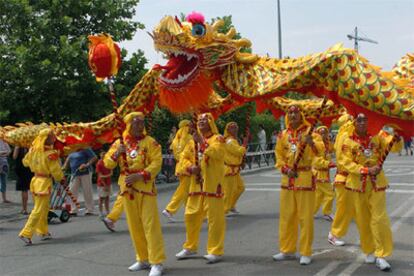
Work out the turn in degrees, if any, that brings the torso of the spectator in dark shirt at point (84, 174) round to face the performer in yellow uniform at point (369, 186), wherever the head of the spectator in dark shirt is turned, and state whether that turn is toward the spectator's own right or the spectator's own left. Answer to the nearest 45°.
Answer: approximately 90° to the spectator's own left

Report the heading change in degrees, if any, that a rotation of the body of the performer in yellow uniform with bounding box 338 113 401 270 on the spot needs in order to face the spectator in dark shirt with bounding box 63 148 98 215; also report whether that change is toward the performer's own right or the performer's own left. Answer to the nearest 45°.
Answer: approximately 135° to the performer's own right

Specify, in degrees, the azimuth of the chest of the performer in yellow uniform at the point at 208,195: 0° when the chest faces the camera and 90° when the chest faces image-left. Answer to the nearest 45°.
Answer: approximately 45°

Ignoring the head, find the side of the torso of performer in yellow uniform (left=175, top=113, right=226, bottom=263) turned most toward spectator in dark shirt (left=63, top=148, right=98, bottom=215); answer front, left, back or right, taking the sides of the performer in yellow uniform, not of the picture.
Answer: right
